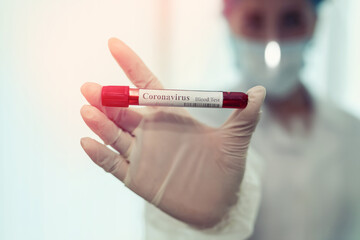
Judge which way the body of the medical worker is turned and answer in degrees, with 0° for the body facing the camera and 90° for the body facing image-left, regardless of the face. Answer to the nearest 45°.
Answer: approximately 0°
